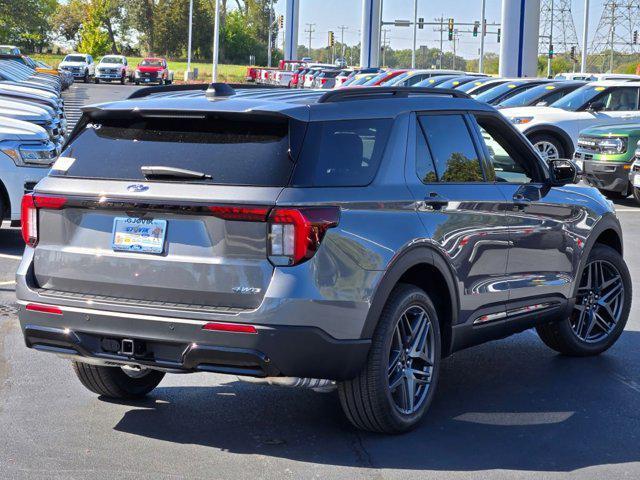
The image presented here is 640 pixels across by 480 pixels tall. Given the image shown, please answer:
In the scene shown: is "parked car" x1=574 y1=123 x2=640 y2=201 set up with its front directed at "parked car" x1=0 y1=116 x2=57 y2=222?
yes

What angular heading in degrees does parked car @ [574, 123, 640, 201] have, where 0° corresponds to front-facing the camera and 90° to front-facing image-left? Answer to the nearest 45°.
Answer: approximately 45°

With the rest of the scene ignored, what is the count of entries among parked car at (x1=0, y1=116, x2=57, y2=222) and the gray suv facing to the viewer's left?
0

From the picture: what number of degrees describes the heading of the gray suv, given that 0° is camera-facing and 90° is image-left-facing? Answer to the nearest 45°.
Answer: approximately 225°

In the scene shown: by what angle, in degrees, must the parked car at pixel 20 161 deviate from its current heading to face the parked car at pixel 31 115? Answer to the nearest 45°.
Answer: approximately 135° to its left

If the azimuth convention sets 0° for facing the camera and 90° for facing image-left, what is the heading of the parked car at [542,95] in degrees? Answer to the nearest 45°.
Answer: approximately 45°

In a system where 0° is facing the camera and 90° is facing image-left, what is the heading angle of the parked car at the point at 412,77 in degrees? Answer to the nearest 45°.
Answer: approximately 45°

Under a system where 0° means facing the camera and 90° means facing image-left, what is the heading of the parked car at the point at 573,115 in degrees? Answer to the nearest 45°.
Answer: approximately 45°

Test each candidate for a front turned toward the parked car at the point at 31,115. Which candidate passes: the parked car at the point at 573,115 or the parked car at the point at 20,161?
the parked car at the point at 573,115

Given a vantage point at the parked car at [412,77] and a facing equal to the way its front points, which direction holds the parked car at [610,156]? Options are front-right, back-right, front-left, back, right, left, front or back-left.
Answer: front-left

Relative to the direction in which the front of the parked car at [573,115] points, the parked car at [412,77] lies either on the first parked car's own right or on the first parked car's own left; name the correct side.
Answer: on the first parked car's own right

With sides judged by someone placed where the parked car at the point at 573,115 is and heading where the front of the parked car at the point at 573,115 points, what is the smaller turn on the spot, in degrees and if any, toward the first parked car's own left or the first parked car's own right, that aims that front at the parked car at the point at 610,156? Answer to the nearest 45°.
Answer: approximately 45° to the first parked car's own left
